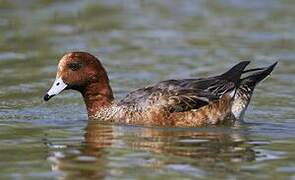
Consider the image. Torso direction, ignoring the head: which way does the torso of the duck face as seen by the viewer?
to the viewer's left
